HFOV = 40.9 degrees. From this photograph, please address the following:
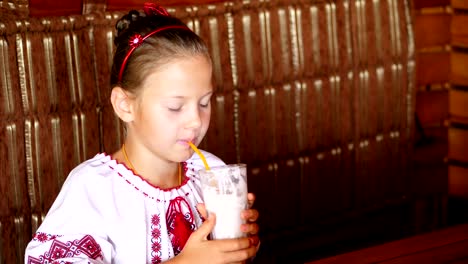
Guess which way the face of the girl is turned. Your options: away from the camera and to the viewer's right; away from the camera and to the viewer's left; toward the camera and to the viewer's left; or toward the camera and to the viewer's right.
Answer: toward the camera and to the viewer's right

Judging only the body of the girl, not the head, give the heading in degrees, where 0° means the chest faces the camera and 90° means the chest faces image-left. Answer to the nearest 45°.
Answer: approximately 315°
